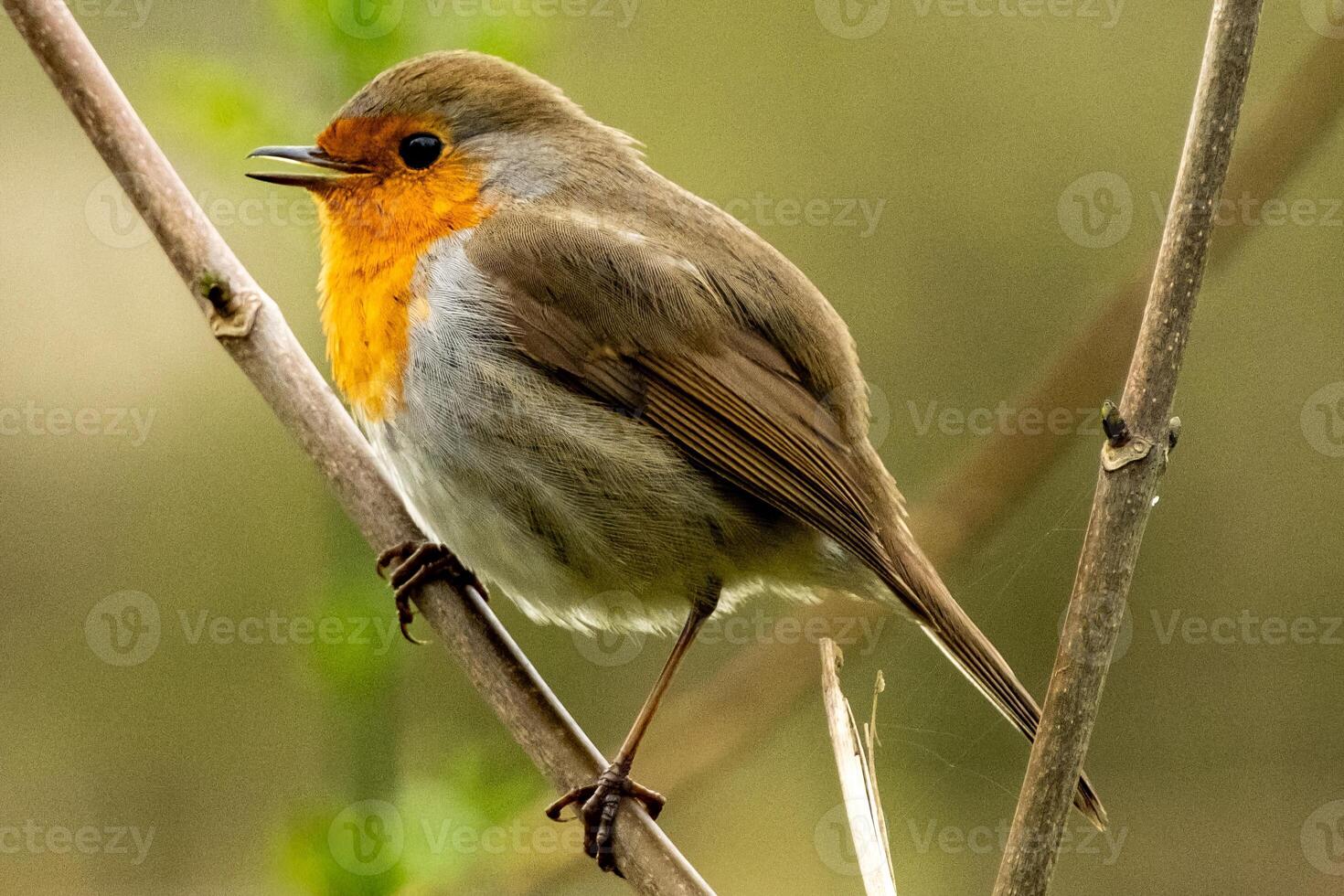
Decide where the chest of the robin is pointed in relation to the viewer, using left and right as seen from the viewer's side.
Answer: facing to the left of the viewer

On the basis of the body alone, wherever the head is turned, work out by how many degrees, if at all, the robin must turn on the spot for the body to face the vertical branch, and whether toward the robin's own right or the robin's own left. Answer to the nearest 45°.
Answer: approximately 135° to the robin's own left
